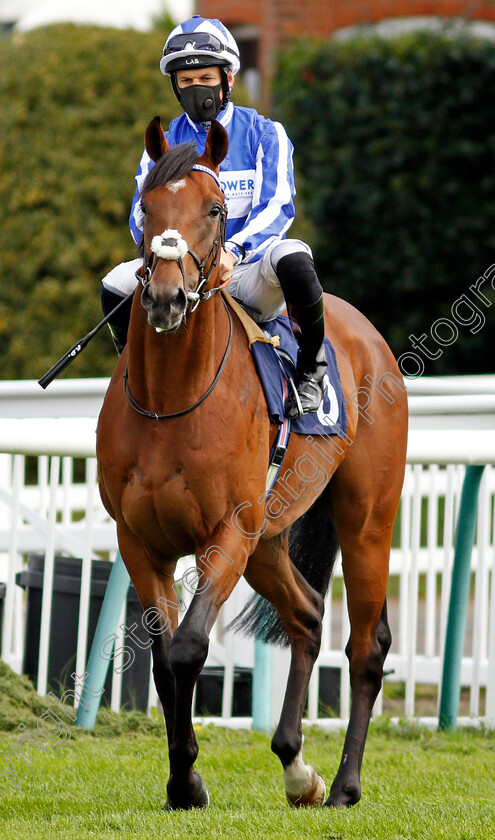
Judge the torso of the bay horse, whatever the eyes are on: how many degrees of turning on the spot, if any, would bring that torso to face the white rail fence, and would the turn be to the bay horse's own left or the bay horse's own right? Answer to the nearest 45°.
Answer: approximately 135° to the bay horse's own right

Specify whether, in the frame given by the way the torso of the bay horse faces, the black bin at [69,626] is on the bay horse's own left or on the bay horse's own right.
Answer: on the bay horse's own right

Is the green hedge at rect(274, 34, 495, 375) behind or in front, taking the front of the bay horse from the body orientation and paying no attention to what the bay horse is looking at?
behind

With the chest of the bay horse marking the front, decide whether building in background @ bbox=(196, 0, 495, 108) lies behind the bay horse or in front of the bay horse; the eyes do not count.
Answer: behind

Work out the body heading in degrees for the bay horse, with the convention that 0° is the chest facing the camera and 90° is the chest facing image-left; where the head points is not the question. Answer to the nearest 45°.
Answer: approximately 45°
